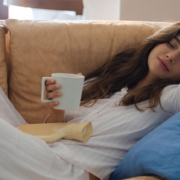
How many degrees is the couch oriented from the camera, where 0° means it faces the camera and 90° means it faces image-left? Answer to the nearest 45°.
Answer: approximately 0°
